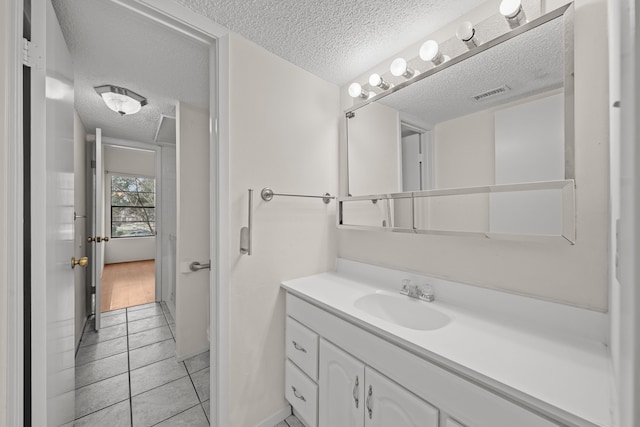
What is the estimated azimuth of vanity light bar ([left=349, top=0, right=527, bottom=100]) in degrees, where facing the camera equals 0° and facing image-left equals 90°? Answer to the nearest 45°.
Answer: approximately 45°

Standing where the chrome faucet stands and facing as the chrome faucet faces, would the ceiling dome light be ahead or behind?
ahead

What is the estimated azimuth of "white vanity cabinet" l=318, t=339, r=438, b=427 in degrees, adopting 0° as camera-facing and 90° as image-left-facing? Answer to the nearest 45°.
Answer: approximately 45°

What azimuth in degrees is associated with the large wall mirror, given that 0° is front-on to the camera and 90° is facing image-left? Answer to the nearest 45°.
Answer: approximately 45°
